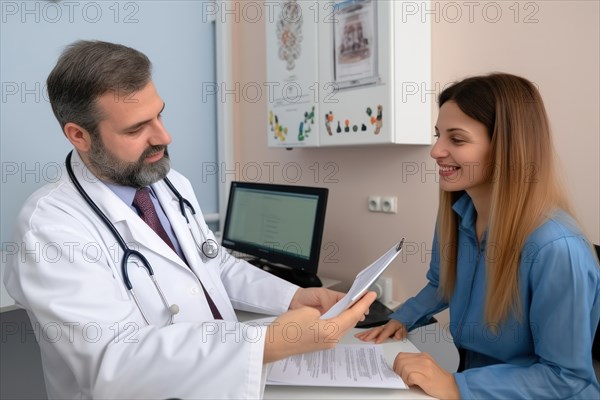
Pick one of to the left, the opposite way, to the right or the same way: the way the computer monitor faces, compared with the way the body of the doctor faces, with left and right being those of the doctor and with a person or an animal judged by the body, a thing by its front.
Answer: to the right

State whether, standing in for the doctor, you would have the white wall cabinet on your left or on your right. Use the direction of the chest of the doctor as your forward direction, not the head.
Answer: on your left

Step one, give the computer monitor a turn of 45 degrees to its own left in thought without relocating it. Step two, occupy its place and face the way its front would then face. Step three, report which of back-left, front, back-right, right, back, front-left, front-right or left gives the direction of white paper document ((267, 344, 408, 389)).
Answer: front

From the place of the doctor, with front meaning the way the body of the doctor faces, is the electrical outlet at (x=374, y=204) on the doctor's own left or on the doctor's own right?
on the doctor's own left

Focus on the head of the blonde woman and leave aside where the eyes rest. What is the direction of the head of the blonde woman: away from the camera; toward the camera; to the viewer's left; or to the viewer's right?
to the viewer's left

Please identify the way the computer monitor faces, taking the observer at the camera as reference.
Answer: facing the viewer and to the left of the viewer

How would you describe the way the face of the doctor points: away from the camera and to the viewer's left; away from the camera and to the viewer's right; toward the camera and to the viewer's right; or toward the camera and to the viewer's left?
toward the camera and to the viewer's right

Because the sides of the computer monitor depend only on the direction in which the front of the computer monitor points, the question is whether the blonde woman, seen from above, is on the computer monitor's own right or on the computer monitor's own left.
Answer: on the computer monitor's own left

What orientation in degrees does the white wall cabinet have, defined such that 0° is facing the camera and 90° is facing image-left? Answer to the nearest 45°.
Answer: approximately 45°

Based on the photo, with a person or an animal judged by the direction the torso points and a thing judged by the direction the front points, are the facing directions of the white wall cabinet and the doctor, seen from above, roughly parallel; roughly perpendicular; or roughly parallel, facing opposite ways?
roughly perpendicular

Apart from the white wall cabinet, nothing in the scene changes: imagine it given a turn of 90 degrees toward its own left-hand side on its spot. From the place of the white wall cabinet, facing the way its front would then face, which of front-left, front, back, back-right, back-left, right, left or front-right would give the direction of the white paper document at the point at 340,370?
front-right

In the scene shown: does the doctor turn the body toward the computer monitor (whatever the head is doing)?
no

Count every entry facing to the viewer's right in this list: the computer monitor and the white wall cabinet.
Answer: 0

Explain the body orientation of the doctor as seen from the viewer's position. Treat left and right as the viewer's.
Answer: facing the viewer and to the right of the viewer
